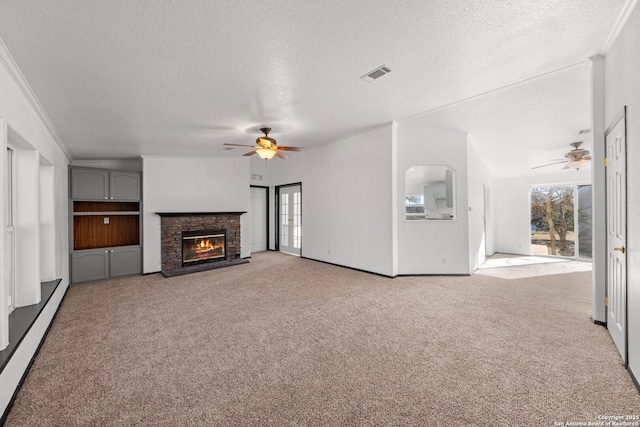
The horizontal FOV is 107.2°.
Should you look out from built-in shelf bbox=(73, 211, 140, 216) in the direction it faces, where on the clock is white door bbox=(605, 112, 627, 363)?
The white door is roughly at 11 o'clock from the built-in shelf.

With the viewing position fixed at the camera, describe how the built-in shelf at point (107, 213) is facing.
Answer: facing the viewer

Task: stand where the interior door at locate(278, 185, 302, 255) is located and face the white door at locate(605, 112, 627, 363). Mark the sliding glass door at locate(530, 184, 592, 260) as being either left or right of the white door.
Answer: left

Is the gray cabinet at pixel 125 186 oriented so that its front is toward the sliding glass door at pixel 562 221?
no

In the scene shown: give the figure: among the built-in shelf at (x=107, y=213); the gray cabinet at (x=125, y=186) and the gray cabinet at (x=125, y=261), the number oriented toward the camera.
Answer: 3

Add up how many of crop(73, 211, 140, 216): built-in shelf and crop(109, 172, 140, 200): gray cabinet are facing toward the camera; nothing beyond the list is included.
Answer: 2

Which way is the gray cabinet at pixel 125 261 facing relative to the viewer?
toward the camera

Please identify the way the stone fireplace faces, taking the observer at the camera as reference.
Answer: facing the viewer and to the right of the viewer

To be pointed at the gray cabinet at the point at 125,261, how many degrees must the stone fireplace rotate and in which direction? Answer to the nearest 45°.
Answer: approximately 135° to its right

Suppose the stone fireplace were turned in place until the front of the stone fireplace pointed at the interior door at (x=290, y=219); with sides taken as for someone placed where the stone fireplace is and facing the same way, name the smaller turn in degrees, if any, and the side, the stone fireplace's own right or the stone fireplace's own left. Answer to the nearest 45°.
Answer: approximately 45° to the stone fireplace's own left

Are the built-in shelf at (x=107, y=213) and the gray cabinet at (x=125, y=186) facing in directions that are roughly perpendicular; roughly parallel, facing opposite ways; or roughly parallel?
roughly parallel

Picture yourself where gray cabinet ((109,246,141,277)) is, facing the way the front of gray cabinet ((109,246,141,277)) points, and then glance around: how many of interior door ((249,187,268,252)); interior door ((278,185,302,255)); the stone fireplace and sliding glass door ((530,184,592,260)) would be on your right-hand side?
0

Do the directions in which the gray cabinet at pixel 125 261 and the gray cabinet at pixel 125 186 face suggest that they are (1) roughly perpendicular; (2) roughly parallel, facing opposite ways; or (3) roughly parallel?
roughly parallel

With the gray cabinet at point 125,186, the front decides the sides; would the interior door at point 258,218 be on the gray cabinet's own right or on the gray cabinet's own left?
on the gray cabinet's own left

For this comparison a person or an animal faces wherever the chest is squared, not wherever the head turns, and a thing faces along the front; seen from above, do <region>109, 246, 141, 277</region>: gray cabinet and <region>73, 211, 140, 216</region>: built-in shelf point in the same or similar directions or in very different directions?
same or similar directions

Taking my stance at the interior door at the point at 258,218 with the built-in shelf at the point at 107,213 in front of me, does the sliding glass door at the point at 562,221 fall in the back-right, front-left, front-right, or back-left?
back-left
